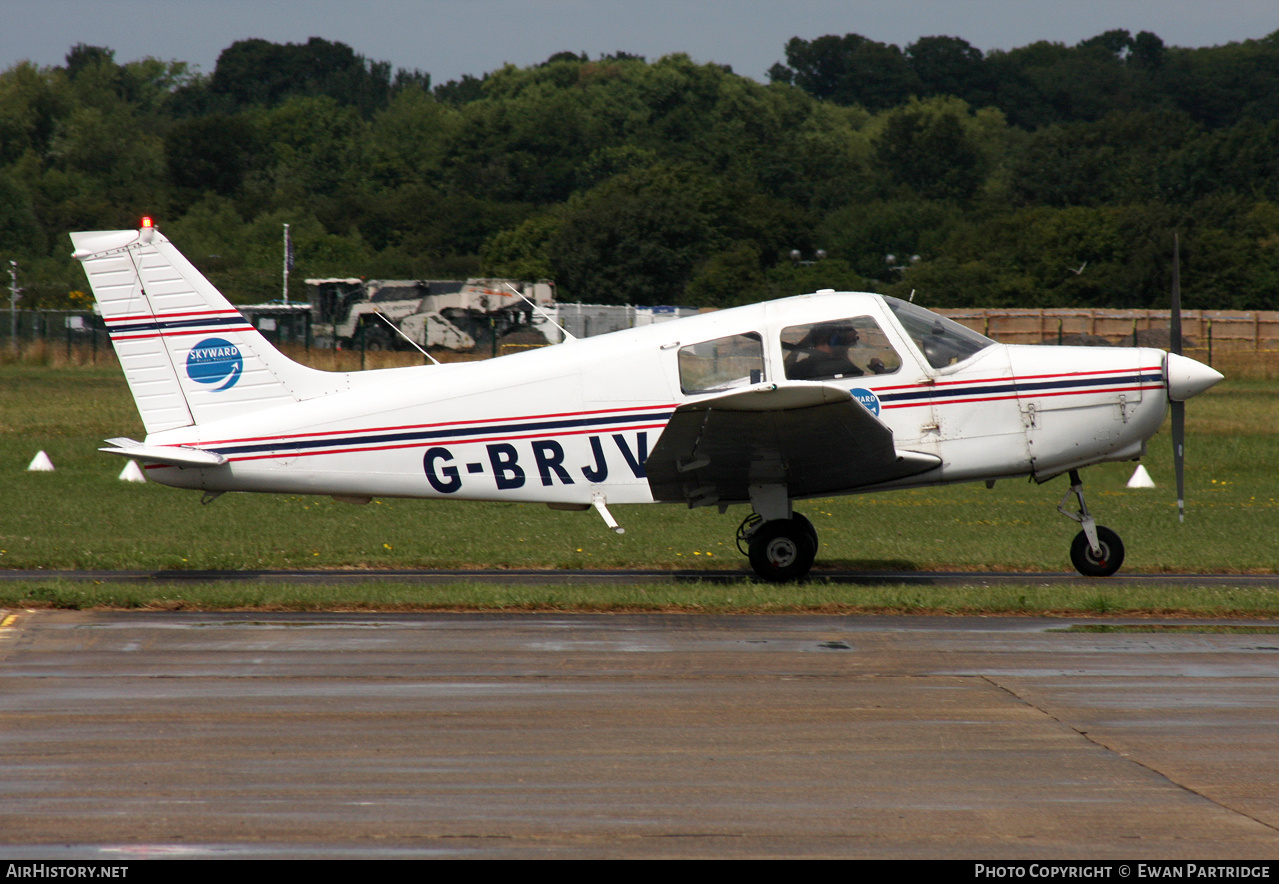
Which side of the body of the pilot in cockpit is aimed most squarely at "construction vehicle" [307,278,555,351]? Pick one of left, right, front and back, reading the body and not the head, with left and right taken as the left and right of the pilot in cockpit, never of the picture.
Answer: left

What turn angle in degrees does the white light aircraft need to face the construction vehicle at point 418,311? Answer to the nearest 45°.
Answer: approximately 90° to its left

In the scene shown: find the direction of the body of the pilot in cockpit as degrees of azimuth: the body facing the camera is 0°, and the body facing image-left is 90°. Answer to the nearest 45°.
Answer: approximately 270°

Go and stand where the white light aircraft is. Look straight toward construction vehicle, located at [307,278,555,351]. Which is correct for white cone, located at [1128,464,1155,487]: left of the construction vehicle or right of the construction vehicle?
right

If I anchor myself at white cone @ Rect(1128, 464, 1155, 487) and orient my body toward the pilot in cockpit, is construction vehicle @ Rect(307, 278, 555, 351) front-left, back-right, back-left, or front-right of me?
back-right

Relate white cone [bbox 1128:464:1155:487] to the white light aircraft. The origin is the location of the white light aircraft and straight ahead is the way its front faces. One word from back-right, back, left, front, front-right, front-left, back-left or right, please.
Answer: front-left

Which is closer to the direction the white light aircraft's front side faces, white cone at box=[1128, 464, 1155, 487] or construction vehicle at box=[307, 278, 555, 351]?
the white cone

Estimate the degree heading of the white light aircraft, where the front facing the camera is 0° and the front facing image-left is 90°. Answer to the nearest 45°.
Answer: approximately 270°

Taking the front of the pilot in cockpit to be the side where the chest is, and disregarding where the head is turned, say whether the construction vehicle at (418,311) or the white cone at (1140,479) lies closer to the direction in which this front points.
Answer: the white cone
